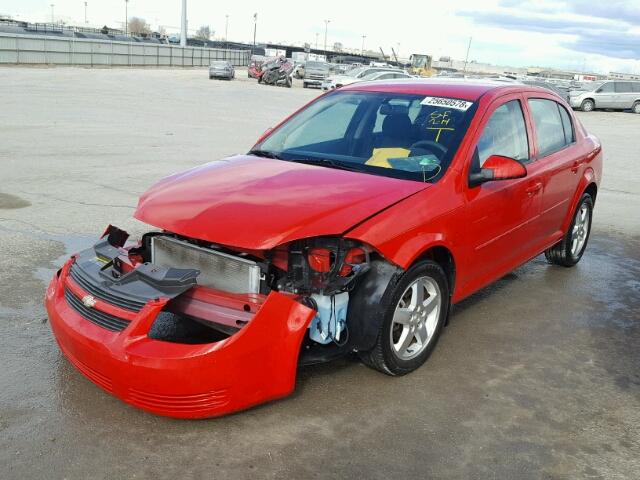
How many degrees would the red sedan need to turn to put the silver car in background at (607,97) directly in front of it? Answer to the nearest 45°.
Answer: approximately 180°

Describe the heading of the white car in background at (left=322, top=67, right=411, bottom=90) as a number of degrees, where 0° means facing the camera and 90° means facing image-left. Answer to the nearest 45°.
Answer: approximately 45°

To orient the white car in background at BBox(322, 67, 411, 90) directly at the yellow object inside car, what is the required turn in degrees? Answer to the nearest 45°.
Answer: approximately 45° to its left

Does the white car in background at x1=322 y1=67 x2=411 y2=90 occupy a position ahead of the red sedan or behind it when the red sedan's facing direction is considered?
behind

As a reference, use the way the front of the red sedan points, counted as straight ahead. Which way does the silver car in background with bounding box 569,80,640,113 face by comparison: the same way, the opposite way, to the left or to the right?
to the right

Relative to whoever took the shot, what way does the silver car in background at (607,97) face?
facing to the left of the viewer

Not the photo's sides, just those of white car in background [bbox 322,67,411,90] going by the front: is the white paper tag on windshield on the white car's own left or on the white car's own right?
on the white car's own left

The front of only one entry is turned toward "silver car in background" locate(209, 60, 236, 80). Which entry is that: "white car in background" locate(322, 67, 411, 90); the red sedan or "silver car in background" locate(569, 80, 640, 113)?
"silver car in background" locate(569, 80, 640, 113)

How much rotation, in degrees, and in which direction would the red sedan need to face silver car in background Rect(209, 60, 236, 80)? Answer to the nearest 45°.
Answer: approximately 135° to its right

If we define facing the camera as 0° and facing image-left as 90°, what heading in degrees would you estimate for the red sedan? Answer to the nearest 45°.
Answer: approximately 45°

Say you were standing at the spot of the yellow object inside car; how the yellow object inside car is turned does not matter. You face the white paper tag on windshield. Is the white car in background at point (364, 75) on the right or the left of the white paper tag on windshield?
left
